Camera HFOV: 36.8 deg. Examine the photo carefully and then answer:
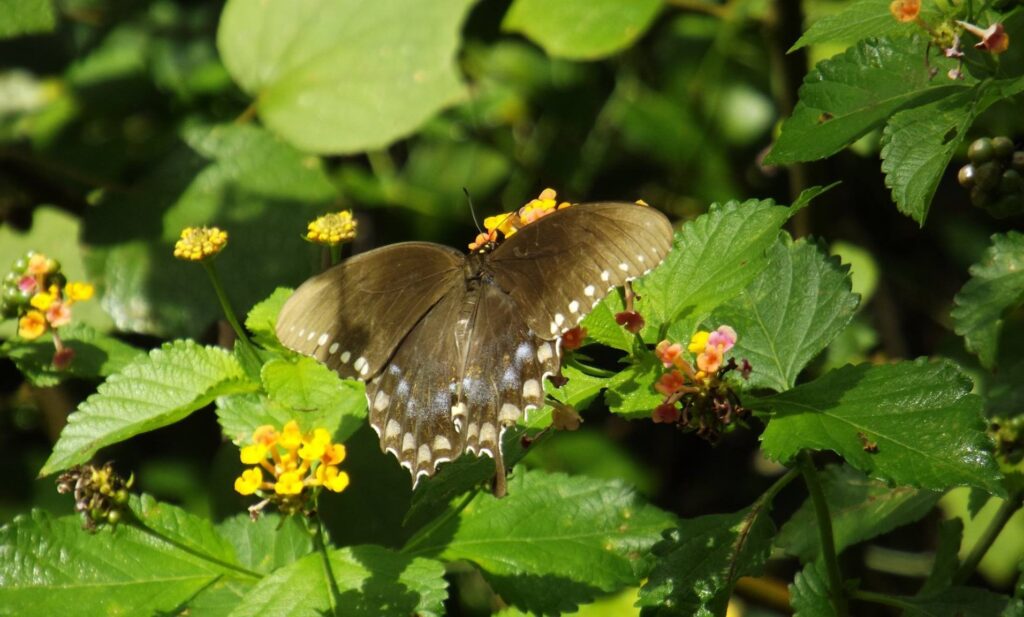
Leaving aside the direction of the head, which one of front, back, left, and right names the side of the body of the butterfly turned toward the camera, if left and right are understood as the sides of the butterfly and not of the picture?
back

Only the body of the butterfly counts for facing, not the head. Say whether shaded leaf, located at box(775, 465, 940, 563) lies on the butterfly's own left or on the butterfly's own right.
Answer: on the butterfly's own right

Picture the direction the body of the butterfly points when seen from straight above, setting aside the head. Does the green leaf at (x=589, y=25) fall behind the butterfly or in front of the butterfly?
in front
